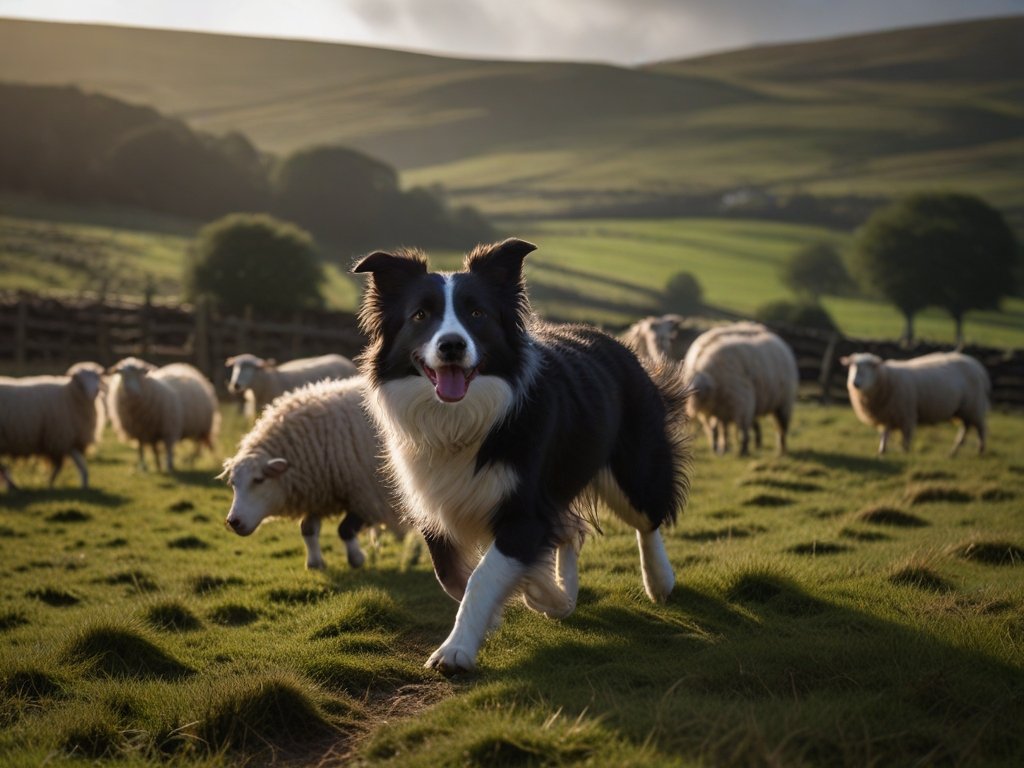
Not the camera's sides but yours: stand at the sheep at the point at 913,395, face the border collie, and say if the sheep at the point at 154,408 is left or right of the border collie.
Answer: right

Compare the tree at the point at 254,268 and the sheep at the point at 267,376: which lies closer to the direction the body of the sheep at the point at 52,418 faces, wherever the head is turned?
the sheep

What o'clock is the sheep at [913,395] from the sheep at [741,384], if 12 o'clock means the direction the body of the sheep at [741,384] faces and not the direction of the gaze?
the sheep at [913,395] is roughly at 7 o'clock from the sheep at [741,384].

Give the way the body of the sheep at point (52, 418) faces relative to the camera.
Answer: to the viewer's right

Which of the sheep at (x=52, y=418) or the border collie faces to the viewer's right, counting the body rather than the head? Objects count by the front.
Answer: the sheep

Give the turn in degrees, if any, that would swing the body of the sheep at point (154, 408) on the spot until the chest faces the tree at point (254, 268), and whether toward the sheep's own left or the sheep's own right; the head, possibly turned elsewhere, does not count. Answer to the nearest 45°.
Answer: approximately 135° to the sheep's own right

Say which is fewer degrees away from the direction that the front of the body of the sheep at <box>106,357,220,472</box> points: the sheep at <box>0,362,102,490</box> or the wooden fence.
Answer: the sheep

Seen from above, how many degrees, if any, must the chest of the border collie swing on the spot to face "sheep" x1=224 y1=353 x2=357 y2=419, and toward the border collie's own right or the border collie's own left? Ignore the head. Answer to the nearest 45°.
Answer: approximately 135° to the border collie's own right

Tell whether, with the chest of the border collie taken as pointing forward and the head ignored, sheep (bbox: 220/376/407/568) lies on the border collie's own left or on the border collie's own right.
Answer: on the border collie's own right
